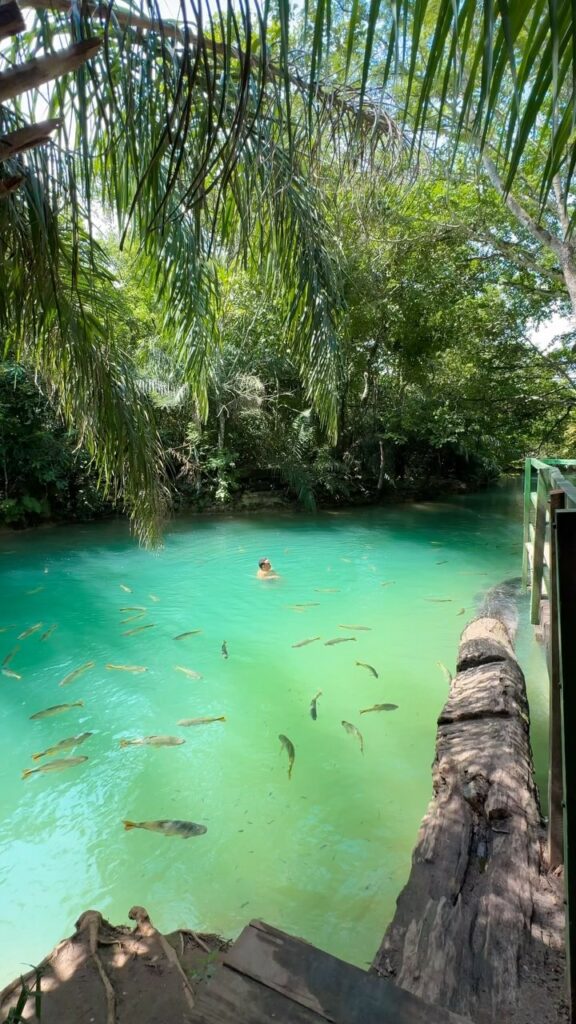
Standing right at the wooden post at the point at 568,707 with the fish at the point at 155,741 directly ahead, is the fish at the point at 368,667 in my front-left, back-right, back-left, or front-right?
front-right

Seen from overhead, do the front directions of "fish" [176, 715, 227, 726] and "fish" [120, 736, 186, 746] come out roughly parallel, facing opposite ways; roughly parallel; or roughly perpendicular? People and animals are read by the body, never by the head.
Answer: roughly parallel

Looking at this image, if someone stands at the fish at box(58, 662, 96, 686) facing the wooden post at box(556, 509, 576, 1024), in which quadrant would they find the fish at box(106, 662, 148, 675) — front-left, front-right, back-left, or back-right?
front-left

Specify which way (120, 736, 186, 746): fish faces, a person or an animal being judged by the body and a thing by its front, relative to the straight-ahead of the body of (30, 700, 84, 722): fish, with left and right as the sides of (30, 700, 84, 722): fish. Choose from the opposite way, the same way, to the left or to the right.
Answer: the same way

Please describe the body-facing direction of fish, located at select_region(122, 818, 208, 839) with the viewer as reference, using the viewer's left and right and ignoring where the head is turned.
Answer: facing to the right of the viewer

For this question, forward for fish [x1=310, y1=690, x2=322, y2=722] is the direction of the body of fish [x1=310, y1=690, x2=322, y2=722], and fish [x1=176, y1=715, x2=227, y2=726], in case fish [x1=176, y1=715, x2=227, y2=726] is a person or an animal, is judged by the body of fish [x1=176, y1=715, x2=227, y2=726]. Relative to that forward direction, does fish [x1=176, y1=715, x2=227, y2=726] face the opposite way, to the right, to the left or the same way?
to the right
